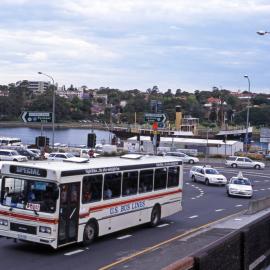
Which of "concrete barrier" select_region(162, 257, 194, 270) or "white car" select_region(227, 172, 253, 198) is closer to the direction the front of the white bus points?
the concrete barrier

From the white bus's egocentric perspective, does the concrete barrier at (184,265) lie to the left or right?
on its left

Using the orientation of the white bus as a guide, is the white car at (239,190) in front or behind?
behind

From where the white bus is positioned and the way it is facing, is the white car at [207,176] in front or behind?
behind

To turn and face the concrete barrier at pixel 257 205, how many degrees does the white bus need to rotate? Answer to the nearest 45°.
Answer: approximately 180°

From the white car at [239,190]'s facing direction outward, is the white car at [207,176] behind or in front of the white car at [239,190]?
behind

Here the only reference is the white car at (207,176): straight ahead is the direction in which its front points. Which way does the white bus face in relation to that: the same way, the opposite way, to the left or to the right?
to the right
